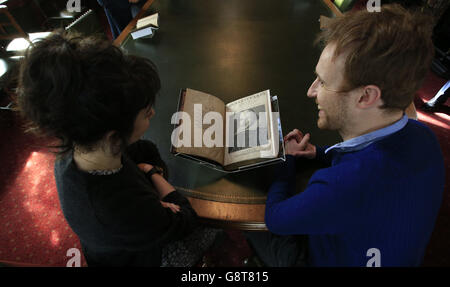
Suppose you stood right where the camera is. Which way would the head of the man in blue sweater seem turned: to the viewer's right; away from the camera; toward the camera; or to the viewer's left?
to the viewer's left

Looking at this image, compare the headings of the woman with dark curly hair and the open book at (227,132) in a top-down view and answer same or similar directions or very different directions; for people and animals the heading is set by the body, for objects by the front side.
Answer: very different directions

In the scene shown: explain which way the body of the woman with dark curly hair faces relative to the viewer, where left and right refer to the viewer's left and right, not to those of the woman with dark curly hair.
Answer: facing away from the viewer and to the right of the viewer

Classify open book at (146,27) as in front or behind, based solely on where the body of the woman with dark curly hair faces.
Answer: in front

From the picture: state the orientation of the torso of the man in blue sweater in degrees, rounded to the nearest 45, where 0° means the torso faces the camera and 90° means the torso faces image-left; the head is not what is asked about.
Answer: approximately 135°

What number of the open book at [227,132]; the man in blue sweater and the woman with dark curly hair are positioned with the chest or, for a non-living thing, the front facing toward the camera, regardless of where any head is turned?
1

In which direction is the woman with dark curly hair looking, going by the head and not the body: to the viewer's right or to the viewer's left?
to the viewer's right

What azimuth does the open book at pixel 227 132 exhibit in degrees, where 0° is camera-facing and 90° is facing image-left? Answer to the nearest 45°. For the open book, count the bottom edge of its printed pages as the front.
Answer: approximately 0°

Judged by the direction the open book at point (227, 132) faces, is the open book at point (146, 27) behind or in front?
behind
